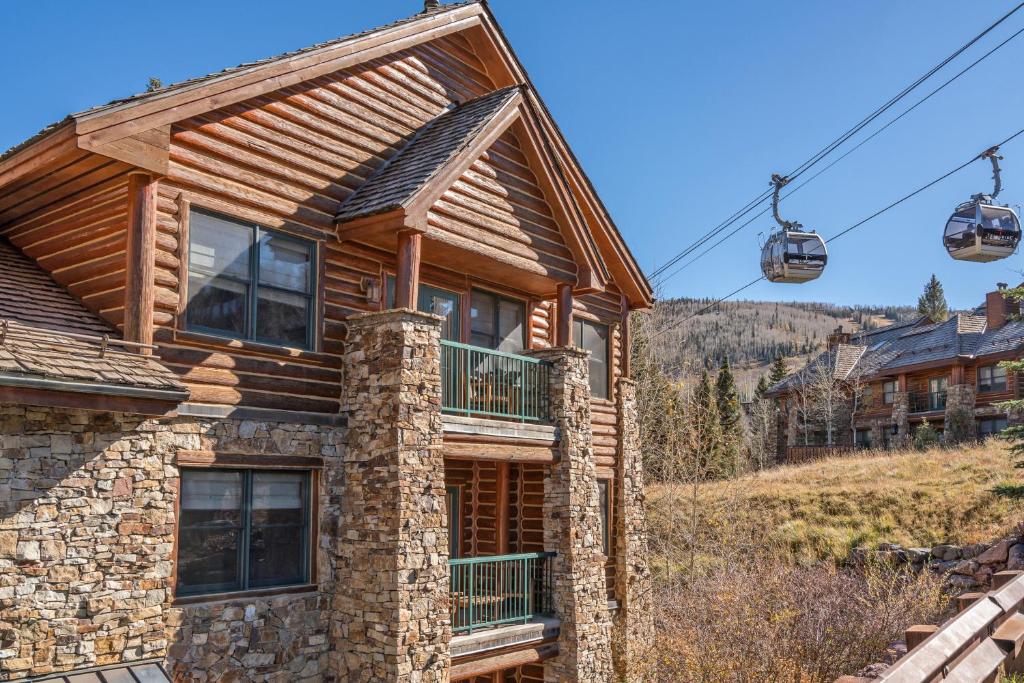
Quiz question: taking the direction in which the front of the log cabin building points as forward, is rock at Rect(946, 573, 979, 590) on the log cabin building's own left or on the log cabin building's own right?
on the log cabin building's own left

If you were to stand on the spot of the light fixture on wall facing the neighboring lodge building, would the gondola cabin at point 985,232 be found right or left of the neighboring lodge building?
right

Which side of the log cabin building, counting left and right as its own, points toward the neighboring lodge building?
left

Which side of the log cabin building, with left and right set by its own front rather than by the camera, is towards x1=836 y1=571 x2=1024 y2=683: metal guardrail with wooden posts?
front

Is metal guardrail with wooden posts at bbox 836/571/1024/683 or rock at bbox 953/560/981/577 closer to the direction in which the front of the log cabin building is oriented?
the metal guardrail with wooden posts

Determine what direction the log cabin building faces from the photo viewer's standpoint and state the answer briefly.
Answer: facing the viewer and to the right of the viewer
